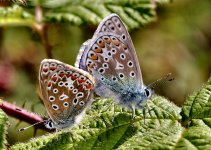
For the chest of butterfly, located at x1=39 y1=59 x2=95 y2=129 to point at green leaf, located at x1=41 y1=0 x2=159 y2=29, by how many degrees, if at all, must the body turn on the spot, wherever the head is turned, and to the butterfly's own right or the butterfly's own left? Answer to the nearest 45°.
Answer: approximately 90° to the butterfly's own right

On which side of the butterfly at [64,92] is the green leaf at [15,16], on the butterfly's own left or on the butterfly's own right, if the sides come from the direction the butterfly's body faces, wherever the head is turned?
on the butterfly's own right

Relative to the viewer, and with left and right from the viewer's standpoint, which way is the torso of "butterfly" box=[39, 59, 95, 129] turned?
facing to the left of the viewer

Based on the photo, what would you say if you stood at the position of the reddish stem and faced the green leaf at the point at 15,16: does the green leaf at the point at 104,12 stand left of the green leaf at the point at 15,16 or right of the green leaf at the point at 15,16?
right

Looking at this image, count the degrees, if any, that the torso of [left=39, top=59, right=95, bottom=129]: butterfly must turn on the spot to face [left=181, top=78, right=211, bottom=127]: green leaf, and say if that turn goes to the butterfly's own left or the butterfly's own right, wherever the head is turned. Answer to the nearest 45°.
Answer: approximately 180°
